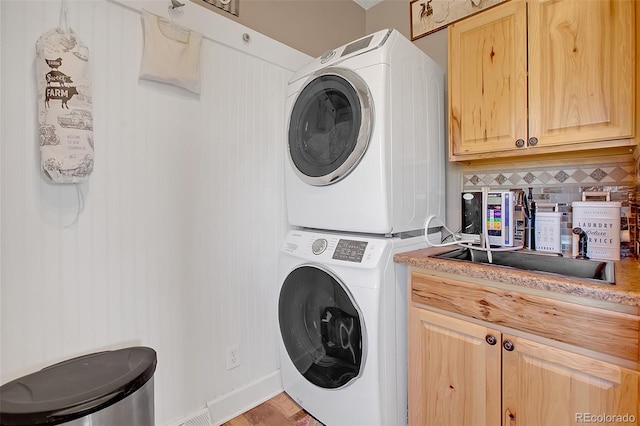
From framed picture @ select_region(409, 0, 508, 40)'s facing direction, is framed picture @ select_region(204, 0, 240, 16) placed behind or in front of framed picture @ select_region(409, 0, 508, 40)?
in front

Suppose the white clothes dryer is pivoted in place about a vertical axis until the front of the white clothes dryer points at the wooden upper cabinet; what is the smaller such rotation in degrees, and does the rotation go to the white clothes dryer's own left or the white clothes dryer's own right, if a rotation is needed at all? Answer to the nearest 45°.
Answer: approximately 135° to the white clothes dryer's own left

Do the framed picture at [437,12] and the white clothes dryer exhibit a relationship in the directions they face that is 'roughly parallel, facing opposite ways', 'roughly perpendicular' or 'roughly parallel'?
roughly parallel

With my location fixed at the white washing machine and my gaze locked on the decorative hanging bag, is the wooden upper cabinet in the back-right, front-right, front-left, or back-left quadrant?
back-left

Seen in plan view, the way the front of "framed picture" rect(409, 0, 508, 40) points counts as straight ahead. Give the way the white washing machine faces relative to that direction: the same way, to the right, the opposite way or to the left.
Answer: the same way

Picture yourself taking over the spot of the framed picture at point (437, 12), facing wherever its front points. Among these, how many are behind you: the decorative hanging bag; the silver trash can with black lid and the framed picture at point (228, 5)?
0

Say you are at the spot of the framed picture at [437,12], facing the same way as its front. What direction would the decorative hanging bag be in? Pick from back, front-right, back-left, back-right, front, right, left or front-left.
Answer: front

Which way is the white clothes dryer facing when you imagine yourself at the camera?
facing the viewer and to the left of the viewer

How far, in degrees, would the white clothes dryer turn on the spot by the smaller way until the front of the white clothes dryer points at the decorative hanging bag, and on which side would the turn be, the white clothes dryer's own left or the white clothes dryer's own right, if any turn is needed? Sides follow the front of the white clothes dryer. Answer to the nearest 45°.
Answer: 0° — it already faces it

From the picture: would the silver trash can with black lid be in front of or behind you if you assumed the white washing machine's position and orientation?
in front

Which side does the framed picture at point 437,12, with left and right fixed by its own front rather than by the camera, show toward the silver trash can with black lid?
front

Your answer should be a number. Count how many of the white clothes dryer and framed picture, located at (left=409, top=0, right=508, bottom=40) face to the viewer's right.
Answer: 0

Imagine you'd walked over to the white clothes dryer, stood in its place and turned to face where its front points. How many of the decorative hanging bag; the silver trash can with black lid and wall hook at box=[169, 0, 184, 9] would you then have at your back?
0
